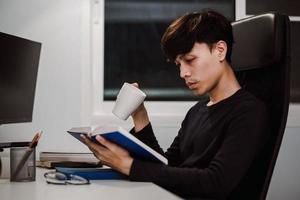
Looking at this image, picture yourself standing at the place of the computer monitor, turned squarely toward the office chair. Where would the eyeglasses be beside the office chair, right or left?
right

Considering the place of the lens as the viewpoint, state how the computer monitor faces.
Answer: facing the viewer and to the right of the viewer

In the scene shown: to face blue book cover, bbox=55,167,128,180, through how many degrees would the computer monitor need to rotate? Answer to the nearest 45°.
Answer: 0° — it already faces it

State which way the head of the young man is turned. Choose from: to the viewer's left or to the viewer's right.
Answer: to the viewer's left

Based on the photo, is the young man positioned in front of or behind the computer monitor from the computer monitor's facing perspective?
in front

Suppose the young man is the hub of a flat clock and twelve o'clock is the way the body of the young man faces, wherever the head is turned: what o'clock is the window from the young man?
The window is roughly at 4 o'clock from the young man.

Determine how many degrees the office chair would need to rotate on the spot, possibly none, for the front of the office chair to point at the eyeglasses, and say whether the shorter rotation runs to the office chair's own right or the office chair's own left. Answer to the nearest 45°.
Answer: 0° — it already faces it

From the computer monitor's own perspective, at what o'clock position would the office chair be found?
The office chair is roughly at 12 o'clock from the computer monitor.

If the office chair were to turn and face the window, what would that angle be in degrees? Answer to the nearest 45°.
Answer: approximately 90° to its right

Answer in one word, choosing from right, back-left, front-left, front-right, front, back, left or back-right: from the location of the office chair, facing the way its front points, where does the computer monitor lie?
front-right

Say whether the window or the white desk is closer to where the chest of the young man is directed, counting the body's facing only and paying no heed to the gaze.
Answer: the white desk

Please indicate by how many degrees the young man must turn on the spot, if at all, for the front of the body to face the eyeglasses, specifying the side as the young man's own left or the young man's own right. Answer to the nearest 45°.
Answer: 0° — they already face it

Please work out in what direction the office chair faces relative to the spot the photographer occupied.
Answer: facing the viewer and to the left of the viewer
